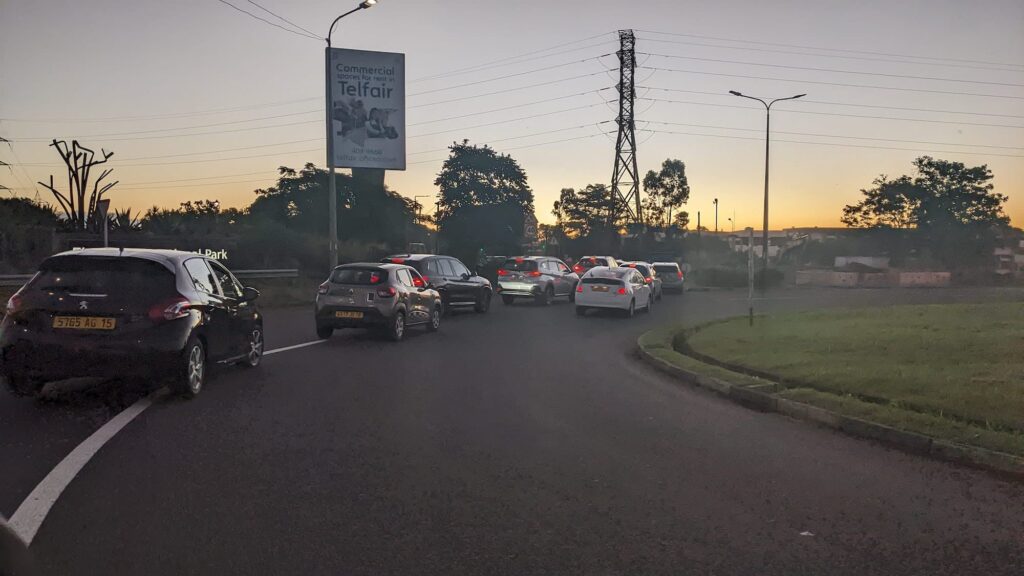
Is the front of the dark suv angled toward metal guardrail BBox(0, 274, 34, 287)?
no

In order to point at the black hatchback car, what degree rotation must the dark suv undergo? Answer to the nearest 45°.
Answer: approximately 135° to its right

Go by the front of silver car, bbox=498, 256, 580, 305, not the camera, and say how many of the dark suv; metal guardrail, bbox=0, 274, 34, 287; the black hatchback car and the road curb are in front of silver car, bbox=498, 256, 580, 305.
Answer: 0

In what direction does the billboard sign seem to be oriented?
toward the camera

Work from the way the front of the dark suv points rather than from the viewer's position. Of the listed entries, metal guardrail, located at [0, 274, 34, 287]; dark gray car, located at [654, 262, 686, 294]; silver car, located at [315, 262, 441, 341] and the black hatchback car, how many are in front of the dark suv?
1

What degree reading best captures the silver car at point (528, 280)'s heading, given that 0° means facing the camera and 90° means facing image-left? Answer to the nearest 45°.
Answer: approximately 225°

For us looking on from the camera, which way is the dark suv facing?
facing away from the viewer and to the right of the viewer

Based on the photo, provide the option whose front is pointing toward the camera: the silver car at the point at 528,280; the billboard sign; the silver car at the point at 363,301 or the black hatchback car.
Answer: the billboard sign

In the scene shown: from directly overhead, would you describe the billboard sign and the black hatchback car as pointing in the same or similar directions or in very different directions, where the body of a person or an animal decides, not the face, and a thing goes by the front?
very different directions

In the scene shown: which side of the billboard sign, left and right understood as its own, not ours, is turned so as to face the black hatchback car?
front

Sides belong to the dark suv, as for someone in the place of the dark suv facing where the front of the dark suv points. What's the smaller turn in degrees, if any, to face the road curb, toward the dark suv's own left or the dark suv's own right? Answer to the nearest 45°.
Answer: approximately 135° to the dark suv's own right

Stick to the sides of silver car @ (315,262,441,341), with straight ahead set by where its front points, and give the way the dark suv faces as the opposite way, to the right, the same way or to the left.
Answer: the same way

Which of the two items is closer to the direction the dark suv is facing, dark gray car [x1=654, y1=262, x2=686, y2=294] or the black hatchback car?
the dark gray car

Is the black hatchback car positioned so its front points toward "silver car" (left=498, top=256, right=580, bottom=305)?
yes

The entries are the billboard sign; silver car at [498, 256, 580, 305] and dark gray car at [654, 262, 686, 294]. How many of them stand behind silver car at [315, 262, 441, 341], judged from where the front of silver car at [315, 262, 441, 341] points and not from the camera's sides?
0

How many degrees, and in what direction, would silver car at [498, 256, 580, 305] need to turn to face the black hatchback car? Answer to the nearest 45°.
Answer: approximately 135° to its right

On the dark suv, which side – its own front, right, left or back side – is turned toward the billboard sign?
left

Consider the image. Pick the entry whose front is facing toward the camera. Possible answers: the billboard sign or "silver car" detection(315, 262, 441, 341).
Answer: the billboard sign

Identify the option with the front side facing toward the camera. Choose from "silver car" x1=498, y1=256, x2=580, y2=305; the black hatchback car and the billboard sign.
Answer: the billboard sign
